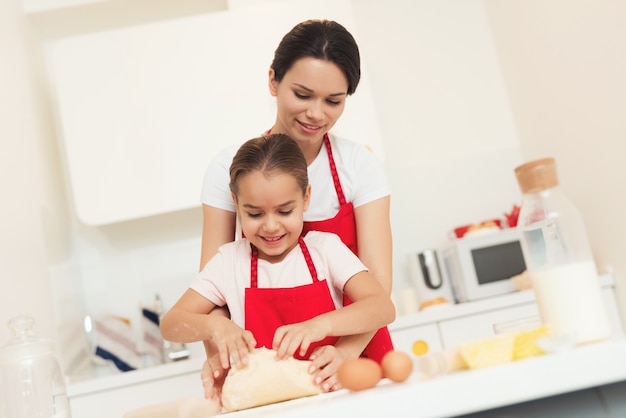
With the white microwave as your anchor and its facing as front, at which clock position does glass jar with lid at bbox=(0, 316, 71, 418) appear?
The glass jar with lid is roughly at 1 o'clock from the white microwave.

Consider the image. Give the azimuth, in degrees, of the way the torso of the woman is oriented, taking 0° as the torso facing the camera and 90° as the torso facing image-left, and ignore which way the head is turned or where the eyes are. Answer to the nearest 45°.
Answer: approximately 0°

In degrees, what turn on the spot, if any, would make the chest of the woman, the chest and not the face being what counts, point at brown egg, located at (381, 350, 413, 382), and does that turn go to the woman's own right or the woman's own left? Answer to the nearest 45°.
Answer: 0° — they already face it

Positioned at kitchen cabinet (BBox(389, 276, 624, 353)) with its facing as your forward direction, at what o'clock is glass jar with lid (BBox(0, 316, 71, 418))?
The glass jar with lid is roughly at 1 o'clock from the kitchen cabinet.
